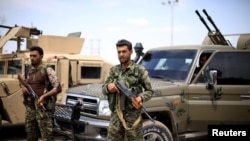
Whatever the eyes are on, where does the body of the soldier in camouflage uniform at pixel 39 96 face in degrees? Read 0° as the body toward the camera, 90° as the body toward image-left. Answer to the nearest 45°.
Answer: approximately 45°

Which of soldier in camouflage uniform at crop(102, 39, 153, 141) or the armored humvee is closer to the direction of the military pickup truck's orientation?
the soldier in camouflage uniform

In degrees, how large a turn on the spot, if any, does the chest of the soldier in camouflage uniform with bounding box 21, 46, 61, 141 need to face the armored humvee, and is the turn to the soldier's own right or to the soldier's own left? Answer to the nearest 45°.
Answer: approximately 135° to the soldier's own right

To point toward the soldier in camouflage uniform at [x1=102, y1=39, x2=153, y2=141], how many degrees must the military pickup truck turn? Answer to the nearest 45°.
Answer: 0° — it already faces them

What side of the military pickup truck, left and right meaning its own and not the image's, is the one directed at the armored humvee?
right

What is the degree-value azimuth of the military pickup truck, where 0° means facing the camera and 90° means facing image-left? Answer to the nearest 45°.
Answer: approximately 45°

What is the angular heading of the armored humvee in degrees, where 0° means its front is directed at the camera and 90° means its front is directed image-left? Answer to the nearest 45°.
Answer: approximately 45°
